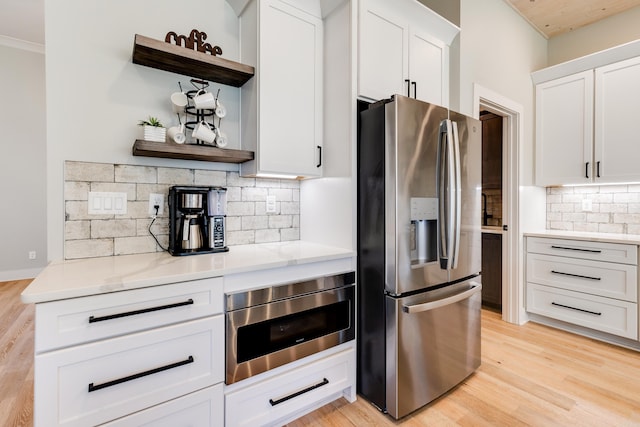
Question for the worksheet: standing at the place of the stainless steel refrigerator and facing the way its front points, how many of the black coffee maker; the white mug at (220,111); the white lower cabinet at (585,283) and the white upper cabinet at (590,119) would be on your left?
2

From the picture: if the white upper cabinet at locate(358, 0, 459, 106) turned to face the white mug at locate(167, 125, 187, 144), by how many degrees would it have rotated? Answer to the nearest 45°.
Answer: approximately 90° to its right

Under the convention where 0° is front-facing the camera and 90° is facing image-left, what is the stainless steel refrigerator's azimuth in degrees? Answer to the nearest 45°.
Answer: approximately 315°

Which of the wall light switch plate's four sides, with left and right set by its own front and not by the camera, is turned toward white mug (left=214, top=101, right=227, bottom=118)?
left

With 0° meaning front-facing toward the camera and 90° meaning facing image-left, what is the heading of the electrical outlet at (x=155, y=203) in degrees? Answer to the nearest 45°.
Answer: approximately 0°

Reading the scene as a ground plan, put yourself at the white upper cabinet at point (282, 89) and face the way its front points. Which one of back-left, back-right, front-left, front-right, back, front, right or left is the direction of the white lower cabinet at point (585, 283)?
front-left

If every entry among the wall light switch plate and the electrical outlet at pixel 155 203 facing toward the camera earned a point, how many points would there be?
2
